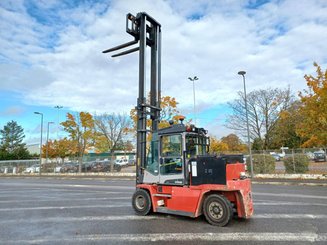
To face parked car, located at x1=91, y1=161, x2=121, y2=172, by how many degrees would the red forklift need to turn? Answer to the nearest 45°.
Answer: approximately 45° to its right

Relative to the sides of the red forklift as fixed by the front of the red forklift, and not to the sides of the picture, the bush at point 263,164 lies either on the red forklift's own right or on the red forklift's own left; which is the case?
on the red forklift's own right

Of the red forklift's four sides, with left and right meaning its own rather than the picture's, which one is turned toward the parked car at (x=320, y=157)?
right

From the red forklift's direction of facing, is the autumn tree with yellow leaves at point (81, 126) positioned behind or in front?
in front

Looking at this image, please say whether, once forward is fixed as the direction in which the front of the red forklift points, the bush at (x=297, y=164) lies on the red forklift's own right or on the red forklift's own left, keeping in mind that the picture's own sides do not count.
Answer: on the red forklift's own right

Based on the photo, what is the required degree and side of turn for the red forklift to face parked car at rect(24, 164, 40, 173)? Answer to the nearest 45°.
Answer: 0° — it already faces it

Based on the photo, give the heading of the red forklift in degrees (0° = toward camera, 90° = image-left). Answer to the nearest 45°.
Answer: approximately 135°
